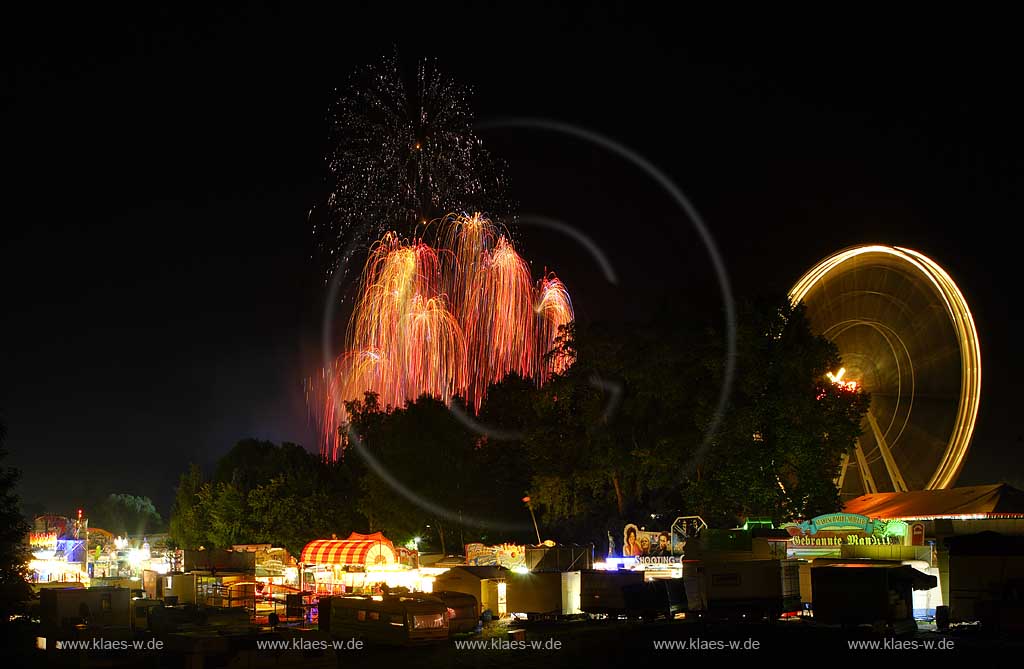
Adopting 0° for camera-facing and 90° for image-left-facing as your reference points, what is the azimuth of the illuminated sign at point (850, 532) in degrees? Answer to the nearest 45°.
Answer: approximately 0°

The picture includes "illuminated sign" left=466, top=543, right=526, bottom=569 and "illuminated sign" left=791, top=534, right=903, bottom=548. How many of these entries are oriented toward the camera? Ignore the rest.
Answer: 2

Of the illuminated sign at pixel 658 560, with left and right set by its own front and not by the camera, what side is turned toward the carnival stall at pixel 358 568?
right

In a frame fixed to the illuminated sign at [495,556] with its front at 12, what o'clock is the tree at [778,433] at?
The tree is roughly at 9 o'clock from the illuminated sign.

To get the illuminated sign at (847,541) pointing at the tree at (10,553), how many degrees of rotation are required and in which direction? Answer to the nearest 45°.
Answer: approximately 45° to its right

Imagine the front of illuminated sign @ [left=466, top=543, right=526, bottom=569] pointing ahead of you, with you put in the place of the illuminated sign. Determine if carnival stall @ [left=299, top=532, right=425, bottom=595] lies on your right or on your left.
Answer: on your right

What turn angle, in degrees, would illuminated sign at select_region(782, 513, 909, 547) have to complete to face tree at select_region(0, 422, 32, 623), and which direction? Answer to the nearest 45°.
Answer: approximately 45° to its right

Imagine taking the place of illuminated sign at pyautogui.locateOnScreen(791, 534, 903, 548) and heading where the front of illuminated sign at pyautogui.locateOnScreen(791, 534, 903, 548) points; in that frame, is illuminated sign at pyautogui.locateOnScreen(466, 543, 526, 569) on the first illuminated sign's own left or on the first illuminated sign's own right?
on the first illuminated sign's own right
